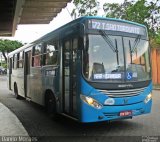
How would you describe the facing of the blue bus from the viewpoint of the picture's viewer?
facing the viewer and to the right of the viewer

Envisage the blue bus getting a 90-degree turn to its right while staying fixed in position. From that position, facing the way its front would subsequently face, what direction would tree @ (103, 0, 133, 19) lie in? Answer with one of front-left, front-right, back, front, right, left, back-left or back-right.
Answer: back-right
